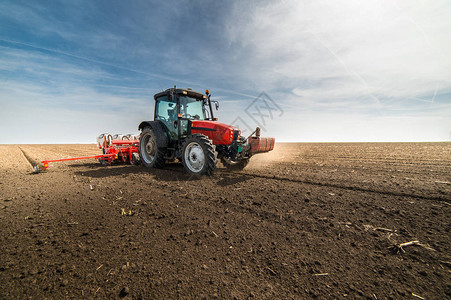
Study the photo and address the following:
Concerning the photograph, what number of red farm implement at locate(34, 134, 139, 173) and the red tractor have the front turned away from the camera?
0

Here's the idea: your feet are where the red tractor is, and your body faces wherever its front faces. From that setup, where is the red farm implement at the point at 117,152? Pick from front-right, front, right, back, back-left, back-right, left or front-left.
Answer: back

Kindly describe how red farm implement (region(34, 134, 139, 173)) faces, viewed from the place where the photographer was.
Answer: facing the viewer and to the right of the viewer

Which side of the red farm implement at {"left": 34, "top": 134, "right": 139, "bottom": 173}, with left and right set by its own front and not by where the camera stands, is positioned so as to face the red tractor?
front
